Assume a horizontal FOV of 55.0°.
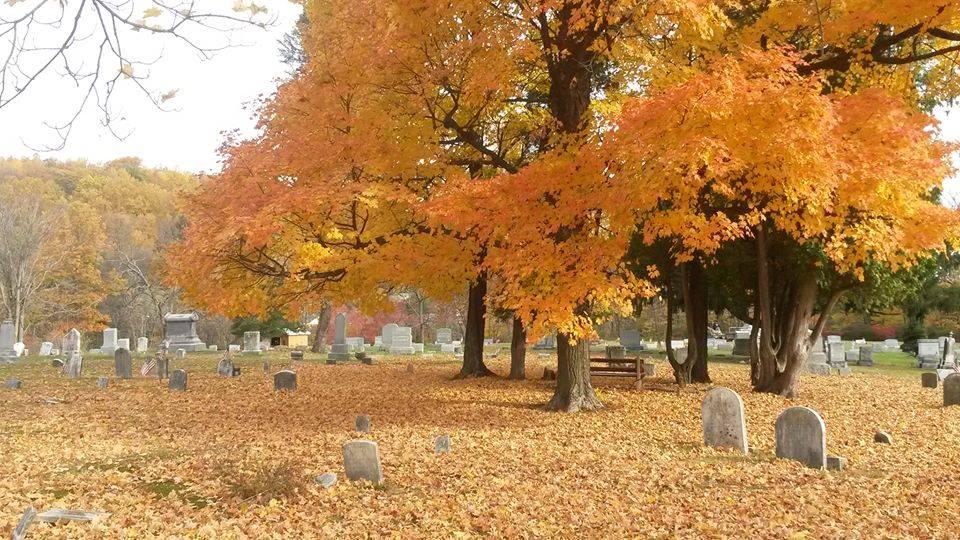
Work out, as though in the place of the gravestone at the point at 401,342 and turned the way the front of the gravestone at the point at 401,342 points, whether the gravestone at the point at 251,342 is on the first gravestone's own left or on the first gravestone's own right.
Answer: on the first gravestone's own right

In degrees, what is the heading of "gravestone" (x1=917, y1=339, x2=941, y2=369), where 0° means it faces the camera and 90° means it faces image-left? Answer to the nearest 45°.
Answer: approximately 0°

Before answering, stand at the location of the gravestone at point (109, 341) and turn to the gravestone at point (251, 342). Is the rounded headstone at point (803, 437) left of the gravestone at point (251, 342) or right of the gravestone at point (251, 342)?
right

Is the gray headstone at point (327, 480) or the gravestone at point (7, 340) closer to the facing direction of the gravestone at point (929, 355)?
the gray headstone

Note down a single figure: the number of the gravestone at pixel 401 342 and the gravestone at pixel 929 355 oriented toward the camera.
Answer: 2

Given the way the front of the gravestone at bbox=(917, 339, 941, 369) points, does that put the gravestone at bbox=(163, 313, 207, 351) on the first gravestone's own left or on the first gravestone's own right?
on the first gravestone's own right

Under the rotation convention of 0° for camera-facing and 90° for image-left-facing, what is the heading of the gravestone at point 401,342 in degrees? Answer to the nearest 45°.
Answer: approximately 0°

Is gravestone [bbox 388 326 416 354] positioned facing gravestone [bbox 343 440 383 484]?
yes

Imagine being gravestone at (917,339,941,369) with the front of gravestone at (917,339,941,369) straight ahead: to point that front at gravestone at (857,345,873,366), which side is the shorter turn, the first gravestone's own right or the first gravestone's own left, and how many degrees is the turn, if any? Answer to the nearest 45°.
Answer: approximately 90° to the first gravestone's own right

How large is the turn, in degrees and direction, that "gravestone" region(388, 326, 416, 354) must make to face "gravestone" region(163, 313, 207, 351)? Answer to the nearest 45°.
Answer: approximately 90° to its right

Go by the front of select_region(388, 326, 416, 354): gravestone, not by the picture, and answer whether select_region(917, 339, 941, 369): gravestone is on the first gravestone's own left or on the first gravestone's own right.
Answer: on the first gravestone's own left
